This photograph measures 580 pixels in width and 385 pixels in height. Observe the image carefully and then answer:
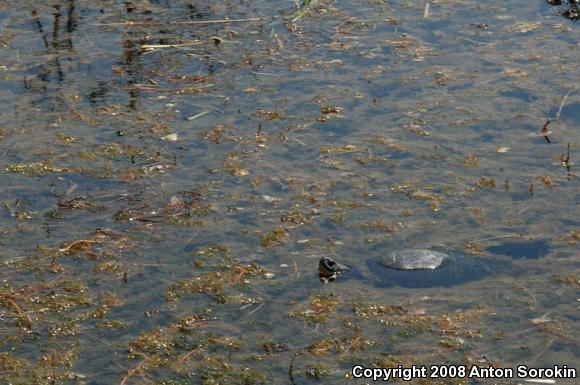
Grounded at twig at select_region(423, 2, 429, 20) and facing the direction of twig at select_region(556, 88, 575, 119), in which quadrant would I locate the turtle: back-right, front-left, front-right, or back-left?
front-right

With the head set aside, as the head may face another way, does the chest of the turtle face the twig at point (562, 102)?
no

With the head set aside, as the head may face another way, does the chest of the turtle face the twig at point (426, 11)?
no

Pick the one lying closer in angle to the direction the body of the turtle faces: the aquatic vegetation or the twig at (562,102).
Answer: the aquatic vegetation

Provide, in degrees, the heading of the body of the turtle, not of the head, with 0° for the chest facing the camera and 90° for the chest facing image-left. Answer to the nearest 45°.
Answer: approximately 90°
